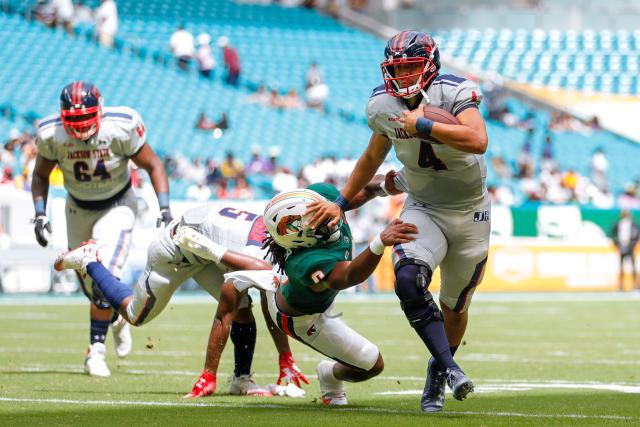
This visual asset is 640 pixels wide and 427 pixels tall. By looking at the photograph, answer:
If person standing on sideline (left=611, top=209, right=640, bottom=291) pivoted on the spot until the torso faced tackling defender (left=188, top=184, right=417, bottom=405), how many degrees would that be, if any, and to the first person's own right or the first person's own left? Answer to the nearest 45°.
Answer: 0° — they already face them

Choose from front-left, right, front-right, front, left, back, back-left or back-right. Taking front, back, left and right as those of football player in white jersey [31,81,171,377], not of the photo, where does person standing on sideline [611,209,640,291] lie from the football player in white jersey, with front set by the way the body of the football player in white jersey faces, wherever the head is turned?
back-left

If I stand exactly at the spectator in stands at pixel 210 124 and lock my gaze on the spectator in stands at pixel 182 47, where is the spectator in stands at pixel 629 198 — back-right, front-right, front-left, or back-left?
back-right

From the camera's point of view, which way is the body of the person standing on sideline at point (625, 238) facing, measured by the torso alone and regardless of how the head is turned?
toward the camera

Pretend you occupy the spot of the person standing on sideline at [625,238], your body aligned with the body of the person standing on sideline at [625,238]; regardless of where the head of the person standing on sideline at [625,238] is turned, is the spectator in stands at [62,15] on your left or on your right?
on your right

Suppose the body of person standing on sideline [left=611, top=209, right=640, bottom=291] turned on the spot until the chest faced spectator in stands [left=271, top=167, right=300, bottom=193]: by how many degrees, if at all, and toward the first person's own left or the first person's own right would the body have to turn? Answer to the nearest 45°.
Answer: approximately 90° to the first person's own right

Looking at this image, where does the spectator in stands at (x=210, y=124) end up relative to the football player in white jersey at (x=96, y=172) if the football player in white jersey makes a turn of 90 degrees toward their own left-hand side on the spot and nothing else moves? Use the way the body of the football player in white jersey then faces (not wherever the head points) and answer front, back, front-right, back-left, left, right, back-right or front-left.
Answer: left

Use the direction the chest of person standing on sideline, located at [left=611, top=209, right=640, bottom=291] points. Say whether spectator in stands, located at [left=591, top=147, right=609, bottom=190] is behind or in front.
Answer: behind

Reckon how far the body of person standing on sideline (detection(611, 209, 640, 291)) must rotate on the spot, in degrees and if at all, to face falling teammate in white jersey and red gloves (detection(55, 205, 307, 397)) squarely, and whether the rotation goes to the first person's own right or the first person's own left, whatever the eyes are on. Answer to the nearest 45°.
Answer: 0° — they already face them

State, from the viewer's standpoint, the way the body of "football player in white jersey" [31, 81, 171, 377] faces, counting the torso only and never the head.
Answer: toward the camera

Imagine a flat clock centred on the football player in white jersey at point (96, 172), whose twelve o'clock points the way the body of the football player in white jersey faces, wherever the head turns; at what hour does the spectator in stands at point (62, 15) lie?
The spectator in stands is roughly at 6 o'clock from the football player in white jersey.

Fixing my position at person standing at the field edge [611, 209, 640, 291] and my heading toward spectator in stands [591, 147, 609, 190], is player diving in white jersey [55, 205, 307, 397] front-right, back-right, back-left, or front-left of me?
back-left

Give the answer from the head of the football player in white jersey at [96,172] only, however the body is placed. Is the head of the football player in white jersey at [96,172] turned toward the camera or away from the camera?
toward the camera
